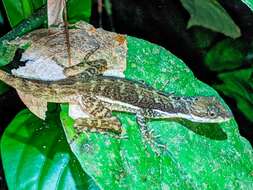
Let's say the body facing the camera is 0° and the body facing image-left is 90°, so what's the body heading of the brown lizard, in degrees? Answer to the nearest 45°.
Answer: approximately 270°

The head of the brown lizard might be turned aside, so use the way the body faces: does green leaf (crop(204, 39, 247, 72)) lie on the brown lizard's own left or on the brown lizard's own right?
on the brown lizard's own left

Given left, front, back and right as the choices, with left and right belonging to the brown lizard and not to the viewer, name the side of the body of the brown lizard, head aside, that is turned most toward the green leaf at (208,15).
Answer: left

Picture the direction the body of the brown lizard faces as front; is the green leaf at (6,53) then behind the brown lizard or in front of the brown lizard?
behind

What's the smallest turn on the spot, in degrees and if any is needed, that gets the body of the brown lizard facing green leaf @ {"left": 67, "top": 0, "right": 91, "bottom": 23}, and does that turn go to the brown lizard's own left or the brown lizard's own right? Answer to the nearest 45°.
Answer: approximately 135° to the brown lizard's own left
